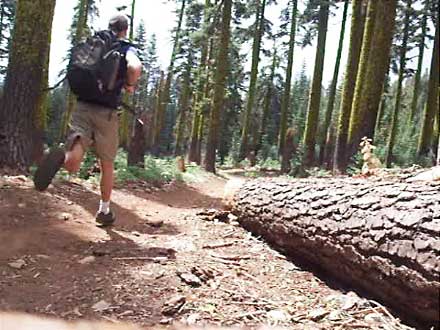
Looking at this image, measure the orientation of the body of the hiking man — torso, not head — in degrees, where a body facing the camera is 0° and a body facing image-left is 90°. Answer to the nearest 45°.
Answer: approximately 225°

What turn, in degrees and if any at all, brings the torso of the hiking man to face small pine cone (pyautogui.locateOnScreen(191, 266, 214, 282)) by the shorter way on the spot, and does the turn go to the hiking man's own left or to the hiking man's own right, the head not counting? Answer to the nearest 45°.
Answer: approximately 90° to the hiking man's own right

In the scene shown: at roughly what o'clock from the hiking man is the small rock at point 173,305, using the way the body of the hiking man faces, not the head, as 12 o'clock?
The small rock is roughly at 4 o'clock from the hiking man.

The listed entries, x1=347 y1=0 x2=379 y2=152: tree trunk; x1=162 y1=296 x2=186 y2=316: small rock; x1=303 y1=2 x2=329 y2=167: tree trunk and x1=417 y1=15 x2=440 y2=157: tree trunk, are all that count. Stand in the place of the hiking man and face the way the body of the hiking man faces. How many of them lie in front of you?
3

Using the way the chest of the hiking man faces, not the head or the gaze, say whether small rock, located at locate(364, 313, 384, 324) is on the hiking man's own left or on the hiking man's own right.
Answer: on the hiking man's own right

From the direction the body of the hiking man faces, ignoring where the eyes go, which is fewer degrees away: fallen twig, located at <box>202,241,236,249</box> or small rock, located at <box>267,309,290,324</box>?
the fallen twig

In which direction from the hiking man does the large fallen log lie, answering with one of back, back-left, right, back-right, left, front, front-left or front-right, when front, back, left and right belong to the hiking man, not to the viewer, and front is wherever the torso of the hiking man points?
right

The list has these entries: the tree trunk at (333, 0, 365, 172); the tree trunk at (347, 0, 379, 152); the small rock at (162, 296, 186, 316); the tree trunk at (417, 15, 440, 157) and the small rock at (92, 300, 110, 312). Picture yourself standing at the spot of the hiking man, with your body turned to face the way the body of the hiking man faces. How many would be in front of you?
3

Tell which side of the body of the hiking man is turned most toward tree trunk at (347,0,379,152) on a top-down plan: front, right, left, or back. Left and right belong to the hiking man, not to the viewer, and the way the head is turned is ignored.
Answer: front

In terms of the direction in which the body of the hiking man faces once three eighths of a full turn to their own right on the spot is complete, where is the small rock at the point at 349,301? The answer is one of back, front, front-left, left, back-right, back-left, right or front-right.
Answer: front-left
